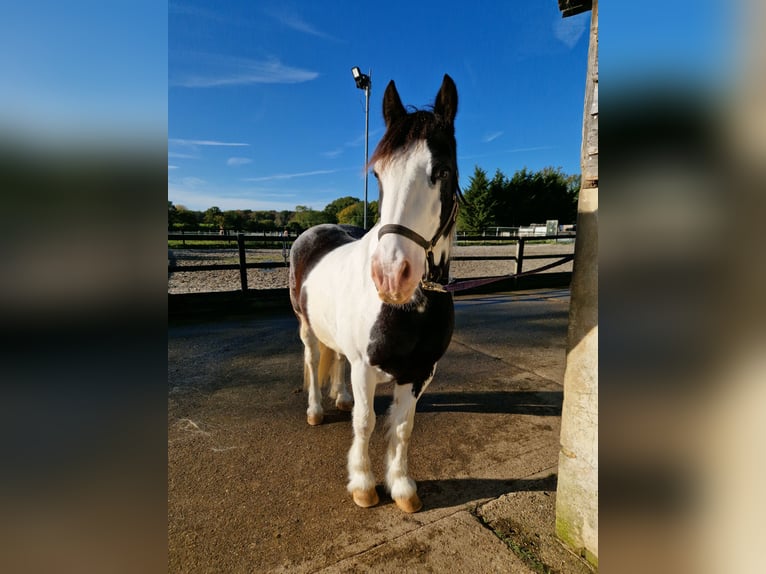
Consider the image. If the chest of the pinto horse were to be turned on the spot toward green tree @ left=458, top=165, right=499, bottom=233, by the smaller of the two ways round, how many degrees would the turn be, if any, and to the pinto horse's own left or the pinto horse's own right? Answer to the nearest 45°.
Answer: approximately 135° to the pinto horse's own left

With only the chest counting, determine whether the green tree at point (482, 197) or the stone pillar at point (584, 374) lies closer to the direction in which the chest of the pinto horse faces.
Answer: the stone pillar

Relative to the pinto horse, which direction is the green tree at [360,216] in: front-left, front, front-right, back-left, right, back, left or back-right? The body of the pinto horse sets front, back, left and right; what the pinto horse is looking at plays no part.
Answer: back-left

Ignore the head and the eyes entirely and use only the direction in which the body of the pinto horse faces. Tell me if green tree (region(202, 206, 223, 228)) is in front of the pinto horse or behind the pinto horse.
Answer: behind

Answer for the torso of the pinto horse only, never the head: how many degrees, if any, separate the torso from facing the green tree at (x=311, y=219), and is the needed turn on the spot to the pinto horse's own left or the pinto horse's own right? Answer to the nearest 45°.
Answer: approximately 135° to the pinto horse's own left
